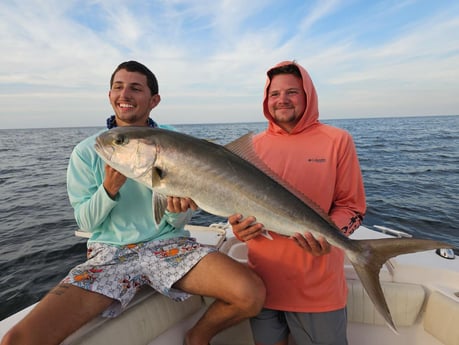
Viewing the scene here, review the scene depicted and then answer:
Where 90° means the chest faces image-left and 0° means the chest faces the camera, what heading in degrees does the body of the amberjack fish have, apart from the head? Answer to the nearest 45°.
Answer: approximately 90°

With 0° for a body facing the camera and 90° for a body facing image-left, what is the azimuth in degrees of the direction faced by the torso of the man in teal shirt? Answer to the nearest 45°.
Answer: approximately 0°

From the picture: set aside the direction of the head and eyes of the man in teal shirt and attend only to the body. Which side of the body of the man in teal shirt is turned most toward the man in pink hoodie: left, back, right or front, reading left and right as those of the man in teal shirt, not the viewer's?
left
